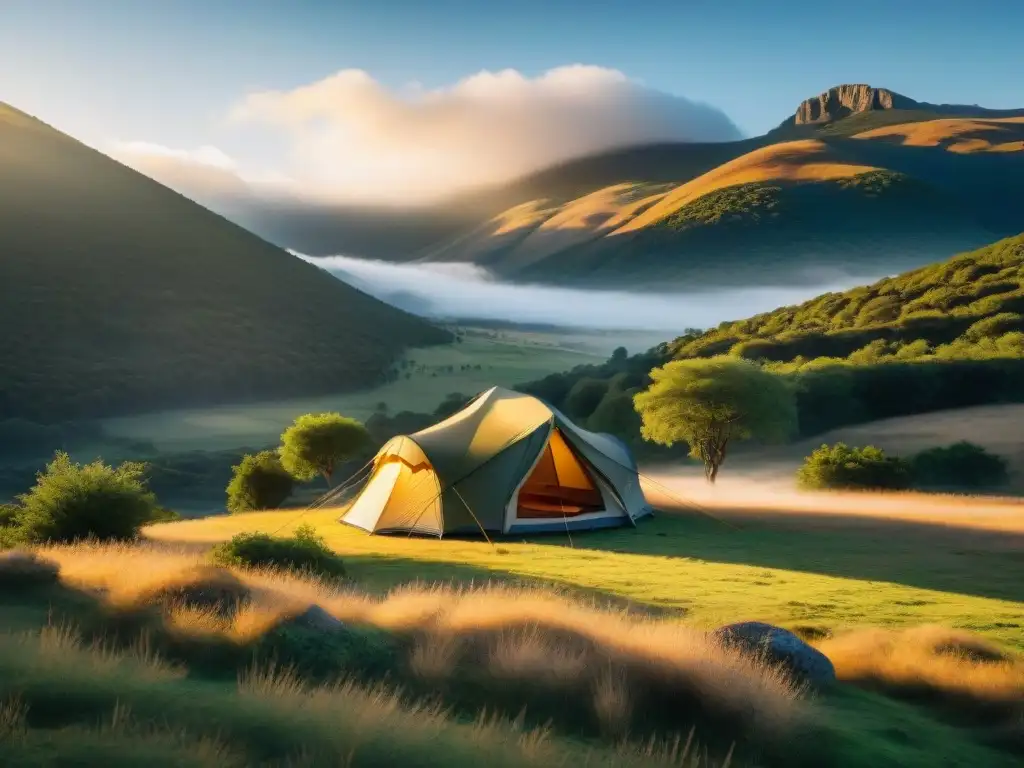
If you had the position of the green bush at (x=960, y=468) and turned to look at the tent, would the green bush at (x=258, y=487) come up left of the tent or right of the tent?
right

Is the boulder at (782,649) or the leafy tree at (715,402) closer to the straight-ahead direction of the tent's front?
the boulder

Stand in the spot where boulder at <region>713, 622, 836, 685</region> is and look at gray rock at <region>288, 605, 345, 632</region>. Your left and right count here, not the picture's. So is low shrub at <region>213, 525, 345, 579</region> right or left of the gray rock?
right

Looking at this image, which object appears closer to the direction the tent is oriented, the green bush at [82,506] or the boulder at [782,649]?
the boulder

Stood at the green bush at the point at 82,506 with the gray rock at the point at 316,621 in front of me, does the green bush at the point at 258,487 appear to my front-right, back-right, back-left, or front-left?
back-left

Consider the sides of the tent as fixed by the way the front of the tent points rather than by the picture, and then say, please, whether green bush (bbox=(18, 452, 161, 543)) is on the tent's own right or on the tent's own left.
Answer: on the tent's own right

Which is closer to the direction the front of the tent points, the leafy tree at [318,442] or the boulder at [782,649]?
the boulder

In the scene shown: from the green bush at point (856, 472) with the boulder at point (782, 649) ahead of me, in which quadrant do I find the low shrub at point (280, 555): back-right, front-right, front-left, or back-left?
front-right

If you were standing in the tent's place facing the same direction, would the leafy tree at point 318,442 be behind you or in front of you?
behind

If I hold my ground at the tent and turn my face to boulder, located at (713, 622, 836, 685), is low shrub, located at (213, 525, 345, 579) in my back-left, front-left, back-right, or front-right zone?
front-right

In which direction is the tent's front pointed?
toward the camera
